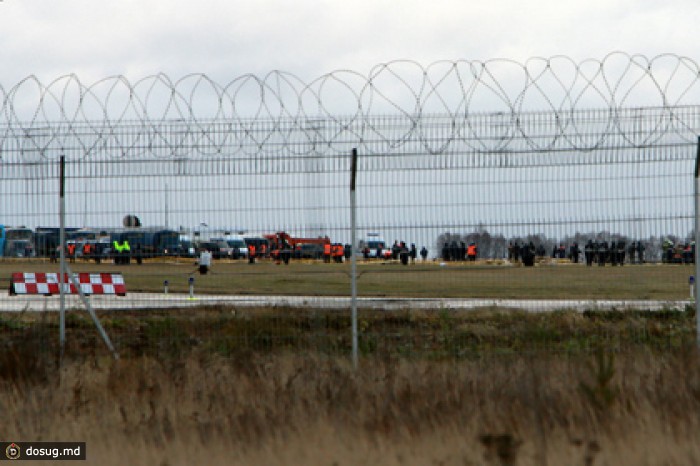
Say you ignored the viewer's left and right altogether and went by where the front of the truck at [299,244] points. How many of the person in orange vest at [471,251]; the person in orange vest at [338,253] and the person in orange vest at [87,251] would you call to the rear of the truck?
2

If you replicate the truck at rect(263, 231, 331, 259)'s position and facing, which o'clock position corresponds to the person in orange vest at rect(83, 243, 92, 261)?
The person in orange vest is roughly at 1 o'clock from the truck.

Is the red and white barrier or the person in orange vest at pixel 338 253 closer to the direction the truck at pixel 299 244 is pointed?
the red and white barrier

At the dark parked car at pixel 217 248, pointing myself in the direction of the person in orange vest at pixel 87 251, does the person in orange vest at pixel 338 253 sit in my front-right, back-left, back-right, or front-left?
back-left

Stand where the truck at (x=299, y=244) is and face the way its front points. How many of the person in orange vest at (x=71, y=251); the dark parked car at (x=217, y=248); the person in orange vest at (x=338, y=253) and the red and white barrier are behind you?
1

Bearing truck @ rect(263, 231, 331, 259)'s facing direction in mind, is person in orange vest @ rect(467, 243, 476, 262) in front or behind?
behind

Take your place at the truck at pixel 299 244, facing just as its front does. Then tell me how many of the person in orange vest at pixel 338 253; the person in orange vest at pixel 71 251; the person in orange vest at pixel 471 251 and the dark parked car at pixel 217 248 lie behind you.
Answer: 2

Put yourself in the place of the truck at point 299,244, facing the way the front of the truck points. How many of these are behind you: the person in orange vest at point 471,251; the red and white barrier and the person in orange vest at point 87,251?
1

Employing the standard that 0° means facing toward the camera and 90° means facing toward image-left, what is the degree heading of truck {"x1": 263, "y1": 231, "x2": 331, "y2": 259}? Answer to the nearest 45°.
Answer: approximately 90°

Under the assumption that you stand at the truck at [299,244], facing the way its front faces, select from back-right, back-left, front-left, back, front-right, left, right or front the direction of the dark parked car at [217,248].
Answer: front-right

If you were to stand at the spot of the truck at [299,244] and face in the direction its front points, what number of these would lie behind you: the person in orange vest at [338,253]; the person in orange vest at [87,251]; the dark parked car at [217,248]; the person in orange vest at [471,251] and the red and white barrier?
2

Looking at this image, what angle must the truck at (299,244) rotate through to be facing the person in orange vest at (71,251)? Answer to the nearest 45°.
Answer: approximately 45° to its right

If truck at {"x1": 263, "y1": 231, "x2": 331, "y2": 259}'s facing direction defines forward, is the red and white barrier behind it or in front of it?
in front
